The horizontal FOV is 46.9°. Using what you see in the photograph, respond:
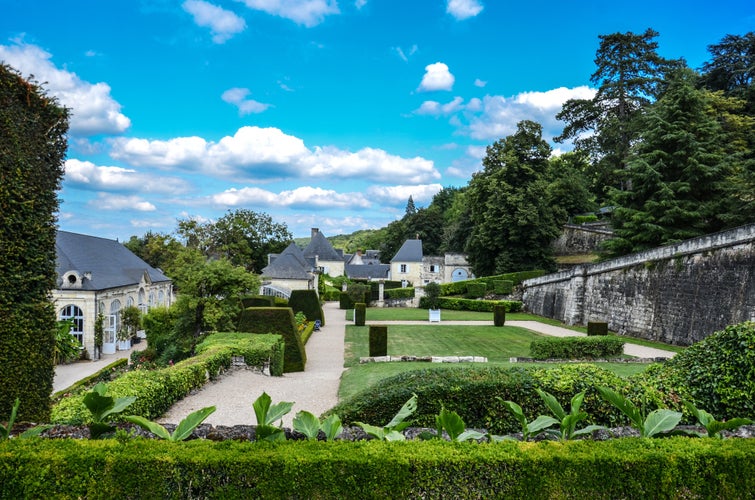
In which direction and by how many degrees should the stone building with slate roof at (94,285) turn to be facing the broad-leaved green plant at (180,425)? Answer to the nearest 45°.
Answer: approximately 45° to its right

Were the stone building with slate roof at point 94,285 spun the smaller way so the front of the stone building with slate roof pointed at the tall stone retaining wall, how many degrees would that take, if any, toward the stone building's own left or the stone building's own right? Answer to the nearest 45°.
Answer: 0° — it already faces it

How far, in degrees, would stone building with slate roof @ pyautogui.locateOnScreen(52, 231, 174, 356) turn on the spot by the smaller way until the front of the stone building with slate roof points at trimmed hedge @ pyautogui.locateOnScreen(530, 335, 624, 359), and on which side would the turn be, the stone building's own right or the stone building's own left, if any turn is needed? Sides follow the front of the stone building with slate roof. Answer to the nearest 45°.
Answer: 0° — it already faces it

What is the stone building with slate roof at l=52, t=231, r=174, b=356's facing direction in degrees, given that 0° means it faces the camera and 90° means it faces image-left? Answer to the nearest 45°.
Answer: approximately 315°

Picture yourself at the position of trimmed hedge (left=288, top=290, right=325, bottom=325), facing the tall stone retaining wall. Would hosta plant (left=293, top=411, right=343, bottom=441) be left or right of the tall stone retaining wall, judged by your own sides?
right

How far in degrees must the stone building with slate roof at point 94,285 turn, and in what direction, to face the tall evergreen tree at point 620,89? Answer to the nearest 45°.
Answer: approximately 45° to its left

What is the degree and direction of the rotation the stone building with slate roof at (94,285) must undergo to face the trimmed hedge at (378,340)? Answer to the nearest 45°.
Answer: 0° — it already faces it
